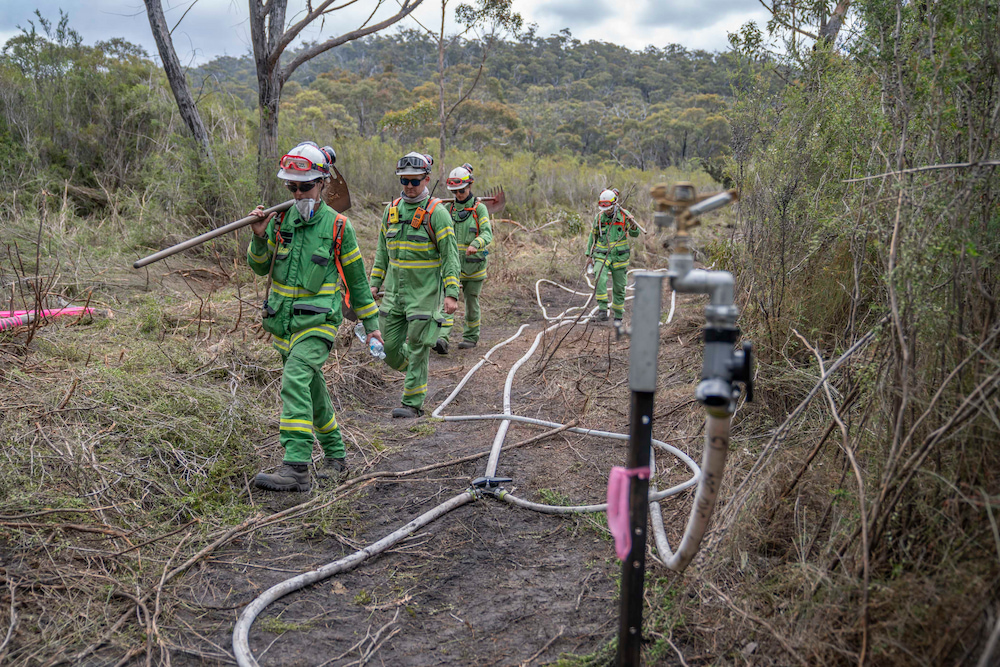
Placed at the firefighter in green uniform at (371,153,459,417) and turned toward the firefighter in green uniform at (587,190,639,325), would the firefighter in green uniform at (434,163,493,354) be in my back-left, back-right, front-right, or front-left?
front-left

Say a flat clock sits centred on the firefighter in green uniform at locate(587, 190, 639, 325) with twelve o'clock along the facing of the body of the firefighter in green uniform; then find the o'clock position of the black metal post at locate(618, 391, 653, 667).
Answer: The black metal post is roughly at 12 o'clock from the firefighter in green uniform.

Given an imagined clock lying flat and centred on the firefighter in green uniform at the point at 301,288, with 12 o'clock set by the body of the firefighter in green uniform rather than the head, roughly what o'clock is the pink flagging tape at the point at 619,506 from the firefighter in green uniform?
The pink flagging tape is roughly at 10 o'clock from the firefighter in green uniform.

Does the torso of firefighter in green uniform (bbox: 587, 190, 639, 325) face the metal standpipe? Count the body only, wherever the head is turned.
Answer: yes

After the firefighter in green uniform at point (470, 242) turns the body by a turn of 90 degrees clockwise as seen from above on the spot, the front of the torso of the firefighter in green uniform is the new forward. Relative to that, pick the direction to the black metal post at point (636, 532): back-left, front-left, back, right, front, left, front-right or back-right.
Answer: back-left

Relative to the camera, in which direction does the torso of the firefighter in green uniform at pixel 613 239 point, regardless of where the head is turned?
toward the camera

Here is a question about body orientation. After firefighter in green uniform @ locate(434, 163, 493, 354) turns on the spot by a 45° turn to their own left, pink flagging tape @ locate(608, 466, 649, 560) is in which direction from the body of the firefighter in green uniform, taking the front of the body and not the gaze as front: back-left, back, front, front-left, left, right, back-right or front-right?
front

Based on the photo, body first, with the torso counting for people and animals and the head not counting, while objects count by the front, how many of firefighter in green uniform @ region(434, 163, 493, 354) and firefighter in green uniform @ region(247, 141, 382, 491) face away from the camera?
0

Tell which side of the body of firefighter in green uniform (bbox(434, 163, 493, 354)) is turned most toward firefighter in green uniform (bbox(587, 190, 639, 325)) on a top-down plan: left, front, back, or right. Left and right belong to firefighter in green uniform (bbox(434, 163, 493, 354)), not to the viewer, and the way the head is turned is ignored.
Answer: back

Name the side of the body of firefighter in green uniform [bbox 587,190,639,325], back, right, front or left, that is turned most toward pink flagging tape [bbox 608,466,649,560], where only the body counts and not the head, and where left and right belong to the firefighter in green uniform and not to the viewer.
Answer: front

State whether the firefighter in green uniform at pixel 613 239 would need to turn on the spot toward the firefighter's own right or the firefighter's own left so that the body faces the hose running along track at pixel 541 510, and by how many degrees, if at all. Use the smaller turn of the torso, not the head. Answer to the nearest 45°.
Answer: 0° — they already face it

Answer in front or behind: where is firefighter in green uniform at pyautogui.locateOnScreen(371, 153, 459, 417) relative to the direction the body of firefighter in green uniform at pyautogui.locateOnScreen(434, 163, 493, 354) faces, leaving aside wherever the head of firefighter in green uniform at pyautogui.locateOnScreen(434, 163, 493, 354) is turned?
in front

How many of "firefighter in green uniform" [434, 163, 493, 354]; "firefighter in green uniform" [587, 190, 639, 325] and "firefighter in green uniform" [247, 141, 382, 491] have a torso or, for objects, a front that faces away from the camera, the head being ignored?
0

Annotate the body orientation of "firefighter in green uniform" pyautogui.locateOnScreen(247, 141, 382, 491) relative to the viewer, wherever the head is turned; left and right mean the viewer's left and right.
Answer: facing the viewer and to the left of the viewer

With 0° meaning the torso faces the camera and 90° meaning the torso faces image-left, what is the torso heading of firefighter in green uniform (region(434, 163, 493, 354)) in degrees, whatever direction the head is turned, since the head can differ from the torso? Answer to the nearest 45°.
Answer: approximately 45°

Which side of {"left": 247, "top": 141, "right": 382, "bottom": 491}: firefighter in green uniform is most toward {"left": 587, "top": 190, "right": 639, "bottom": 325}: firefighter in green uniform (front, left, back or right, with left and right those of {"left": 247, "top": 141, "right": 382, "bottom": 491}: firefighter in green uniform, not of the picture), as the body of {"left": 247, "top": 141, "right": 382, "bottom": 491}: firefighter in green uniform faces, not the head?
back

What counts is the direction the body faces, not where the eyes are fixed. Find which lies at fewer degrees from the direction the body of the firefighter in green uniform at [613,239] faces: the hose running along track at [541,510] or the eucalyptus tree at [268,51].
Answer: the hose running along track
